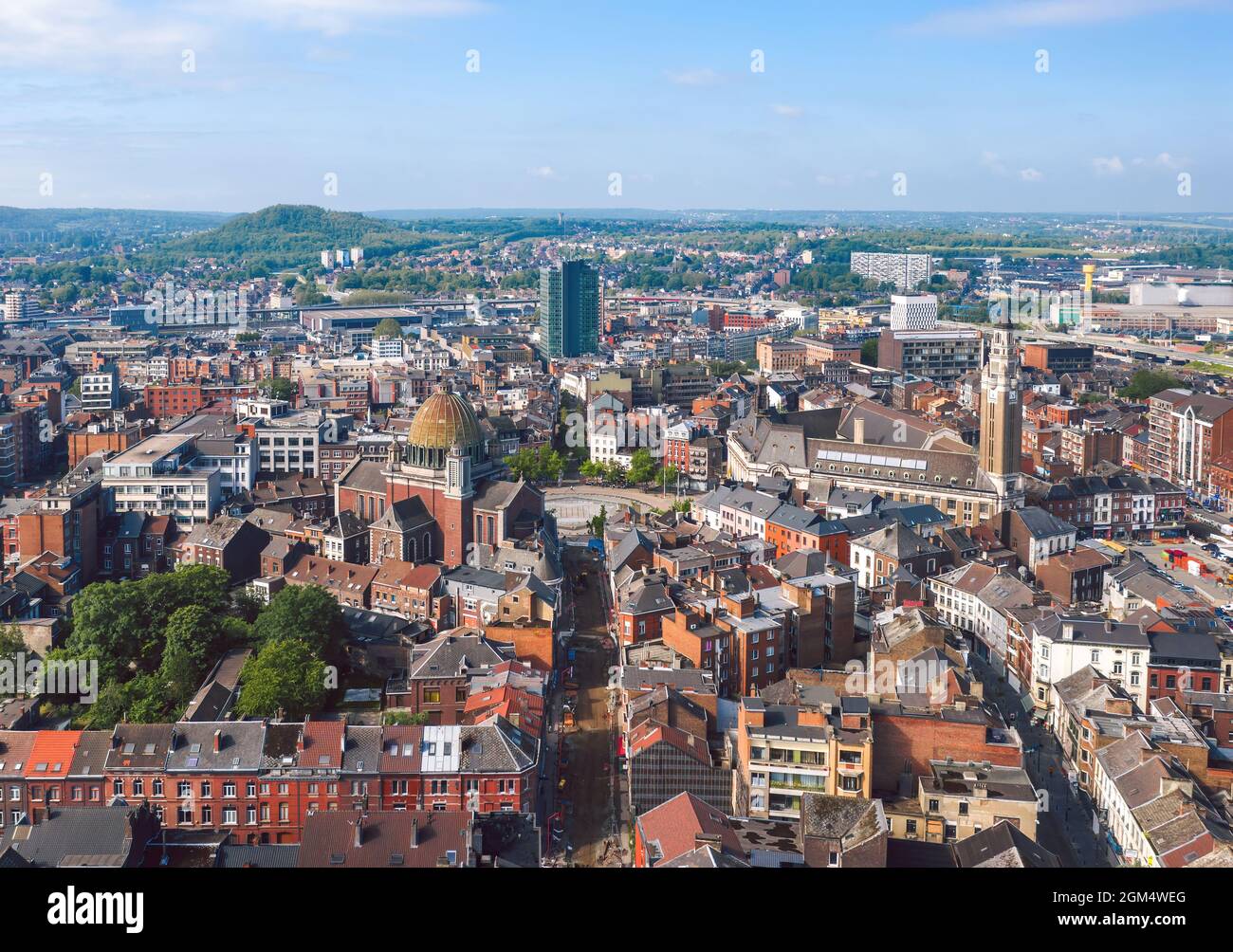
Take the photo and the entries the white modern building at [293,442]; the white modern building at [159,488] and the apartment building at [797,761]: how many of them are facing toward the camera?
3

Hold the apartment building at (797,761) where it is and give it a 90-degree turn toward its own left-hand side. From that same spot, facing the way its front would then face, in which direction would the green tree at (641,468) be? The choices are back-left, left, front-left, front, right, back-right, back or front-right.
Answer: left

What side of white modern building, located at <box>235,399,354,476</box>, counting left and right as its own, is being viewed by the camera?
front

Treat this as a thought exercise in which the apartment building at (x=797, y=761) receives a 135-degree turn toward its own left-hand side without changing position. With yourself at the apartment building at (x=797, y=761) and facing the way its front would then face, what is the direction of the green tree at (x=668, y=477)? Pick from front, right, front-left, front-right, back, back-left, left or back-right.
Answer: front-left

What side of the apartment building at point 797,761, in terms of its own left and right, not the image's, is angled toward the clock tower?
back

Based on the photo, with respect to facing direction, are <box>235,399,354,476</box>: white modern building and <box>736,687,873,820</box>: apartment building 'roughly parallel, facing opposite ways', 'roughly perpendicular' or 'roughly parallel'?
roughly parallel

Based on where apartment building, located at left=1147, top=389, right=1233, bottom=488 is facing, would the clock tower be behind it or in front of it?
in front

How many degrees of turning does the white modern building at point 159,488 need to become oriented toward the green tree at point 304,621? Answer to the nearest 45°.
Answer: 0° — it already faces it

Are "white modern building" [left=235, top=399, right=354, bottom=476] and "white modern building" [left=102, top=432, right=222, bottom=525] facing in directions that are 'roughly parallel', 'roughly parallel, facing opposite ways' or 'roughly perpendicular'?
roughly parallel

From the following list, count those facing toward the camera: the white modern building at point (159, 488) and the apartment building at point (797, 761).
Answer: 2

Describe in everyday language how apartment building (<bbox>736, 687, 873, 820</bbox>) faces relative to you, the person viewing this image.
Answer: facing the viewer
